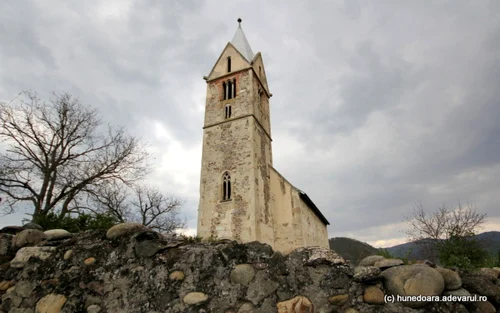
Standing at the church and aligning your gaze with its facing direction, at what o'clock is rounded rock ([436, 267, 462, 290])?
The rounded rock is roughly at 10 o'clock from the church.

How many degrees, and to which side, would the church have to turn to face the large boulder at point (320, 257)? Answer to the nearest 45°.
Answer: approximately 45° to its left

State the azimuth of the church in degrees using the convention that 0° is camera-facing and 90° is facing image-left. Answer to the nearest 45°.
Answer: approximately 45°

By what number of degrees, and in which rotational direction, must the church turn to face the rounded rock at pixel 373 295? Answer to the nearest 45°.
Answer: approximately 45° to its left
